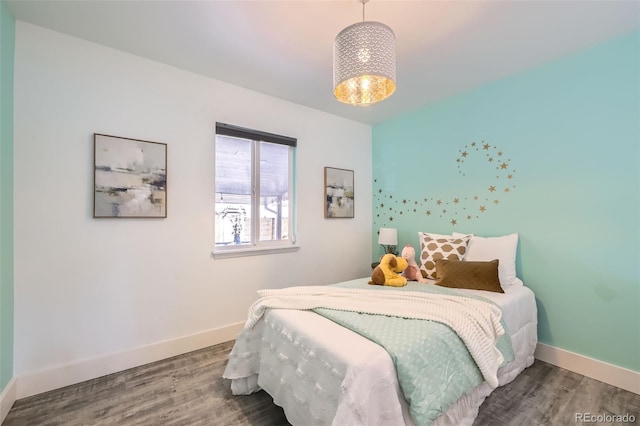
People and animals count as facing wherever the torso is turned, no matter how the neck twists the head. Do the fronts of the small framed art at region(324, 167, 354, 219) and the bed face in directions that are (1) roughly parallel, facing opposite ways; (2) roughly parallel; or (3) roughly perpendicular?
roughly perpendicular

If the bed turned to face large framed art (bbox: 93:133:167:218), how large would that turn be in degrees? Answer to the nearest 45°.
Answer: approximately 45° to its right

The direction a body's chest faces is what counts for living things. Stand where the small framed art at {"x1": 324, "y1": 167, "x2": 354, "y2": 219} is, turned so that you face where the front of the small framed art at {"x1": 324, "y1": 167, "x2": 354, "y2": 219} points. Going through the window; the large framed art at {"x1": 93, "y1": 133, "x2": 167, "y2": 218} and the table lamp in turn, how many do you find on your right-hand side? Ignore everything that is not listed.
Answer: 2

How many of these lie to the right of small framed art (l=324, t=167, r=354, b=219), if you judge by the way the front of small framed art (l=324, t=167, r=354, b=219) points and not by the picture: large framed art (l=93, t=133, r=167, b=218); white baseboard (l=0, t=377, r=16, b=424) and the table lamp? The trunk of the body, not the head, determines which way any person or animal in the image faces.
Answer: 2

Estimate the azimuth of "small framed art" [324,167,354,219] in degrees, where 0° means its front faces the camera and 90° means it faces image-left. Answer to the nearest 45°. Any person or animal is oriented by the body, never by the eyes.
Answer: approximately 315°

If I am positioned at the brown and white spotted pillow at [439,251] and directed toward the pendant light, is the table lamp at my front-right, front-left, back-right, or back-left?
back-right

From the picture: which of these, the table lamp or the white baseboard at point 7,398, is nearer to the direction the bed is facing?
the white baseboard

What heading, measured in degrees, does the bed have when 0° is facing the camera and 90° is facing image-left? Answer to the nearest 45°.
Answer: approximately 45°

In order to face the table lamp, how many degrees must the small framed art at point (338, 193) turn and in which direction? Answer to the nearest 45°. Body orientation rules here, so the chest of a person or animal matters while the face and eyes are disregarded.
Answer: approximately 45° to its left
